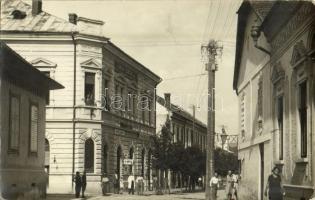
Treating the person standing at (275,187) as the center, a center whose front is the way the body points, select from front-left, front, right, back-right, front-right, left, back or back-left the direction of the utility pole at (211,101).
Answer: back

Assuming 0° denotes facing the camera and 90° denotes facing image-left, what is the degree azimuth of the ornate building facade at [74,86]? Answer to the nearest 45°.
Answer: approximately 315°

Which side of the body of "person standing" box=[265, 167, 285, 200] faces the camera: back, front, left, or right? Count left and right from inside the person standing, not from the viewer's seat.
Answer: front

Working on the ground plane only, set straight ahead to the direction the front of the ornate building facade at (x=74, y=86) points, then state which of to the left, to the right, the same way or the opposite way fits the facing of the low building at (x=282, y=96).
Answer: to the right

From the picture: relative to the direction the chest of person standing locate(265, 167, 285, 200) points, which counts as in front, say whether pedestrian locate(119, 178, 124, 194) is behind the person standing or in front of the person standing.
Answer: behind

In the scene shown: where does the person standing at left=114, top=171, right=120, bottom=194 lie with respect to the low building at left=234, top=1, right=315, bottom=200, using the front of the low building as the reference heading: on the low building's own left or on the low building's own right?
on the low building's own right

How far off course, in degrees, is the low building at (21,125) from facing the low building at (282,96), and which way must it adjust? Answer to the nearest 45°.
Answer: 0° — it already faces it

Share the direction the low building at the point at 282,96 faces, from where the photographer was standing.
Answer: facing the viewer and to the left of the viewer

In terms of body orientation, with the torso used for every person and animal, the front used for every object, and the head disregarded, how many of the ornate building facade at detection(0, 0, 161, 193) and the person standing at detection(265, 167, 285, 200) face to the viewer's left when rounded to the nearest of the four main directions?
0

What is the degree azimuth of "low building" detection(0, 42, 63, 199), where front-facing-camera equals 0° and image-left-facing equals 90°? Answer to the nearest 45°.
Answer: approximately 315°

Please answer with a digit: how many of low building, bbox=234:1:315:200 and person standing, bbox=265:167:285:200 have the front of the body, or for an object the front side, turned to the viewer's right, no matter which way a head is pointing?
0
